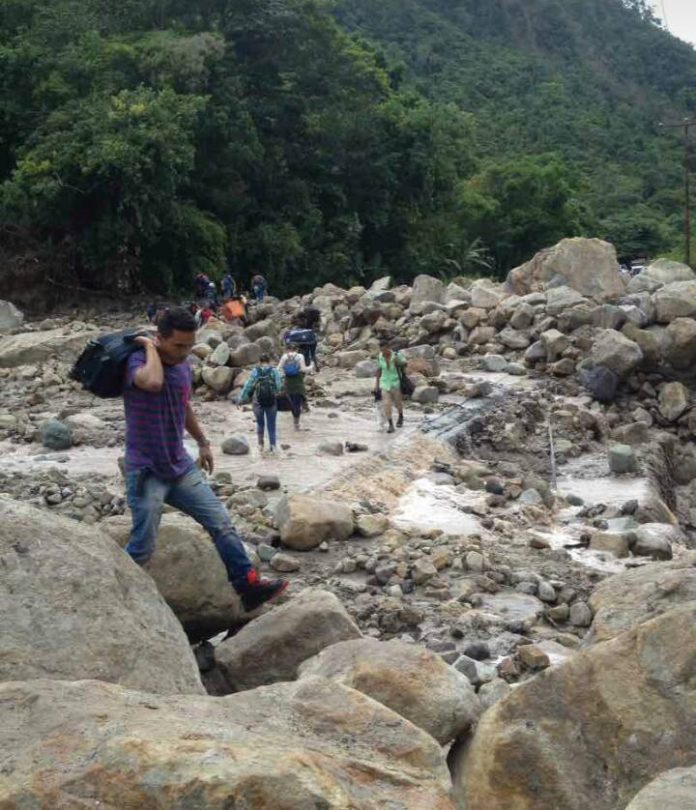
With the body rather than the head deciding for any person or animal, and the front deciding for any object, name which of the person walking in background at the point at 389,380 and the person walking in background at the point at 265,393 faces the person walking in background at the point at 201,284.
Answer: the person walking in background at the point at 265,393

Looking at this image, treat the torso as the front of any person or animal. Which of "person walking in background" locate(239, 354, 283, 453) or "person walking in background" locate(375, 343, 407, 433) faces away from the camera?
"person walking in background" locate(239, 354, 283, 453)

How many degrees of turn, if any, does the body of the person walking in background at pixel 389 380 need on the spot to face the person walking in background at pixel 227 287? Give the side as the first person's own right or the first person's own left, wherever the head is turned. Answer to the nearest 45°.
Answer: approximately 135° to the first person's own right

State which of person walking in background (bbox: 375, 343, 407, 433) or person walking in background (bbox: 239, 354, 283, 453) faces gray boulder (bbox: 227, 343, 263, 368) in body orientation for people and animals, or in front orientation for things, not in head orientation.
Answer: person walking in background (bbox: 239, 354, 283, 453)

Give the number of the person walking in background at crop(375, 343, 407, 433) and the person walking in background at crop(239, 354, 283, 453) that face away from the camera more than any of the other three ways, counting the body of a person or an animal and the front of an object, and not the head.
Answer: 1

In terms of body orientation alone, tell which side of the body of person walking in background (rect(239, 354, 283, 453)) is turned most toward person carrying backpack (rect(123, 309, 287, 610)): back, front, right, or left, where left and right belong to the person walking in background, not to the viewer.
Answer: back

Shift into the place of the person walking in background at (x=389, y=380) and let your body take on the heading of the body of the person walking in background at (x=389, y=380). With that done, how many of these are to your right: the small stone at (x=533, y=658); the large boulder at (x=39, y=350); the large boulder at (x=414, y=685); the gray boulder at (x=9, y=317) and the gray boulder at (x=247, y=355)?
3

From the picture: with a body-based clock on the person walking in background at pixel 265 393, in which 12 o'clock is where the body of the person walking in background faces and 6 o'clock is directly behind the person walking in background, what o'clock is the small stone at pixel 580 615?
The small stone is roughly at 5 o'clock from the person walking in background.

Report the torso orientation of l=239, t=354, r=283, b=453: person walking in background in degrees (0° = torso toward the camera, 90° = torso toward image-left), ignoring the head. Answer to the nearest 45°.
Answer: approximately 180°

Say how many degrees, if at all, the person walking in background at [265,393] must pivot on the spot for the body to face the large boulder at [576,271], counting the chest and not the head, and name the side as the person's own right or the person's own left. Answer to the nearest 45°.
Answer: approximately 45° to the person's own right

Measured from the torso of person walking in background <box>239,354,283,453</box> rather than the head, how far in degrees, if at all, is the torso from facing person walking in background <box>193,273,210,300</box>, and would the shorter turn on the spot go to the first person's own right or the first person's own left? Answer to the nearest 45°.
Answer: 0° — they already face them

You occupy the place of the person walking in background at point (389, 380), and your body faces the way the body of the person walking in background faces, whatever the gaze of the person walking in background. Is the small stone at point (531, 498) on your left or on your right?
on your left

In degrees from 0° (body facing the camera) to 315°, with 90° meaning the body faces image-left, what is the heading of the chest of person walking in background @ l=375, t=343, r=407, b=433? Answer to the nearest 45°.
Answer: approximately 45°
